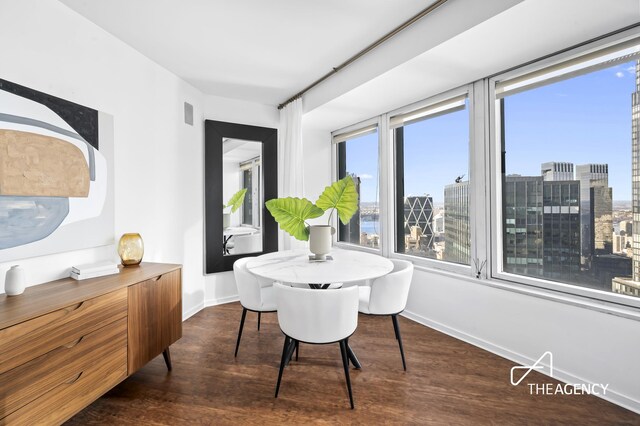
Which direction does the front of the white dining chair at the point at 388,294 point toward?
to the viewer's left

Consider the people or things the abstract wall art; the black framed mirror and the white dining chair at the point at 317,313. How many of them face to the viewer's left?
0

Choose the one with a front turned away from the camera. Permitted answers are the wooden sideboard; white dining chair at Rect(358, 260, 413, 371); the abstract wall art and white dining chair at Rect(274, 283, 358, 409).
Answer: white dining chair at Rect(274, 283, 358, 409)

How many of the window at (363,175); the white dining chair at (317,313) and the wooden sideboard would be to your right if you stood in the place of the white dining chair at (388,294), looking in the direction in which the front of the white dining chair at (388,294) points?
1

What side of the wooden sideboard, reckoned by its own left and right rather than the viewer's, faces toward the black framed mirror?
left

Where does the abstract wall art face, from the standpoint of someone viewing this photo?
facing the viewer and to the right of the viewer

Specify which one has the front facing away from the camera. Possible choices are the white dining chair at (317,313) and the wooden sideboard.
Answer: the white dining chair

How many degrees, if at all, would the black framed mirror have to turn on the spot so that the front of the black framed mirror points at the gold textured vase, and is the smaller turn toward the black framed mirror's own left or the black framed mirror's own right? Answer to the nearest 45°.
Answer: approximately 90° to the black framed mirror's own right

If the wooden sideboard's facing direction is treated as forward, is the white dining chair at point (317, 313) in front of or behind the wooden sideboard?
in front

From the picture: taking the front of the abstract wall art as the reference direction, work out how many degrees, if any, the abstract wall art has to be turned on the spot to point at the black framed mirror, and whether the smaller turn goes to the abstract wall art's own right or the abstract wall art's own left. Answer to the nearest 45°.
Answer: approximately 90° to the abstract wall art's own left

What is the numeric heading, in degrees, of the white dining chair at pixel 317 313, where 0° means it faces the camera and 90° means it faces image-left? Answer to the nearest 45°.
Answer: approximately 180°

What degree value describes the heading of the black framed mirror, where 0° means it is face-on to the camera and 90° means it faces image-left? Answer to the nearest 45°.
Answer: approximately 315°

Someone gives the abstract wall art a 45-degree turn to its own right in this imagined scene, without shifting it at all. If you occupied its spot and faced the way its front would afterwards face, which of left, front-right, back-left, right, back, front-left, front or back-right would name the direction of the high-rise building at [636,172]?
front-left

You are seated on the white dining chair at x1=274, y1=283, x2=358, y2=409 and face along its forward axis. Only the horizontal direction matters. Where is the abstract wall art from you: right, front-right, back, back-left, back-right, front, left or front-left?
left

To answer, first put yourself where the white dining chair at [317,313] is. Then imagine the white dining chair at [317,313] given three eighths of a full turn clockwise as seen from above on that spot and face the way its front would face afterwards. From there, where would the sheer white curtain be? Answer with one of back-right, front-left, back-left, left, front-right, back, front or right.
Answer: back-left

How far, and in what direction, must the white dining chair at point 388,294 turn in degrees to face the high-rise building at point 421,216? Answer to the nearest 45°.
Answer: approximately 90° to its right
